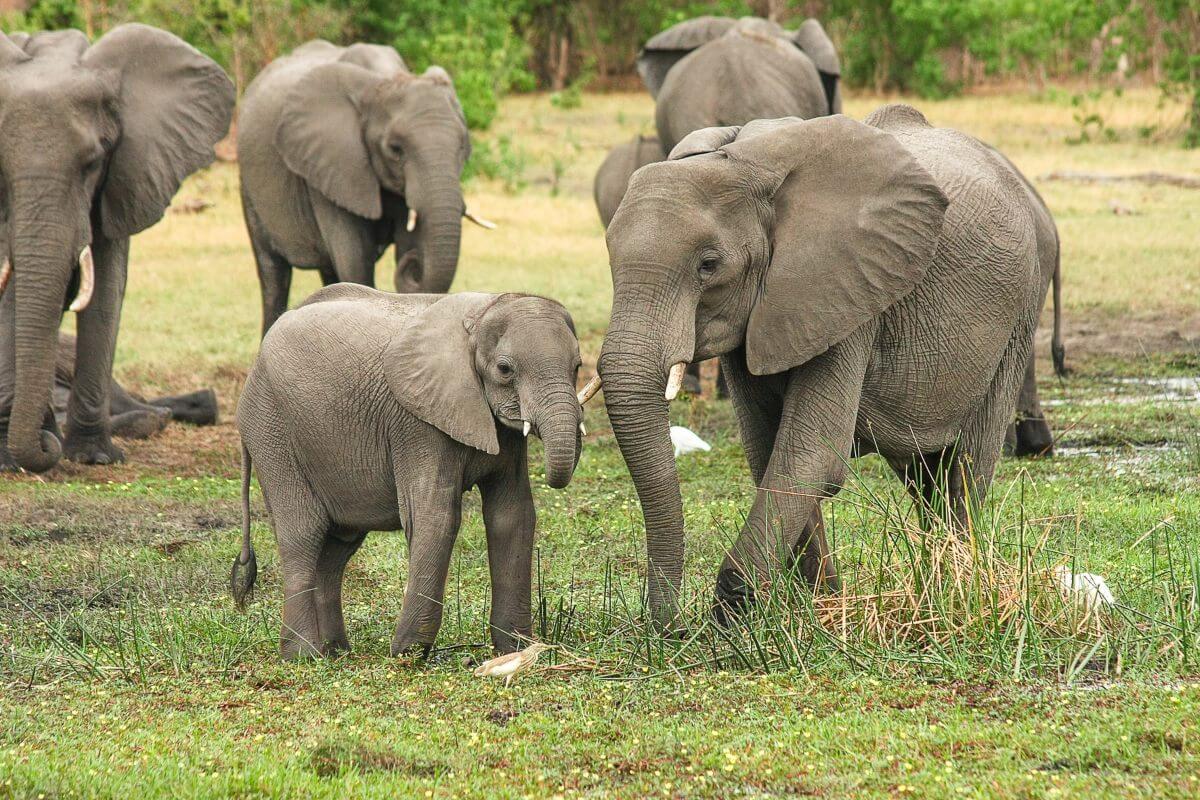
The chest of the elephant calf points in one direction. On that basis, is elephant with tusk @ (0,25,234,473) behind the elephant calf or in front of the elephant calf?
behind

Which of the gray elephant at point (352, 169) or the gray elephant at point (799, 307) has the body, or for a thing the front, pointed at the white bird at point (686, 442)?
the gray elephant at point (352, 169)

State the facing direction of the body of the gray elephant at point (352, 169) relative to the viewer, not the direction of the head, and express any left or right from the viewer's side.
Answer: facing the viewer and to the right of the viewer

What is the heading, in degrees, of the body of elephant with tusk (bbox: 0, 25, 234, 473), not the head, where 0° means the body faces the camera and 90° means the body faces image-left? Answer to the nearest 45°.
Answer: approximately 0°

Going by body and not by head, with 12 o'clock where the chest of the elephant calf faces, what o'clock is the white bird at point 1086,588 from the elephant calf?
The white bird is roughly at 11 o'clock from the elephant calf.

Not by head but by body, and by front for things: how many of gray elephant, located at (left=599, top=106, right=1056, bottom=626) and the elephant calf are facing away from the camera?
0

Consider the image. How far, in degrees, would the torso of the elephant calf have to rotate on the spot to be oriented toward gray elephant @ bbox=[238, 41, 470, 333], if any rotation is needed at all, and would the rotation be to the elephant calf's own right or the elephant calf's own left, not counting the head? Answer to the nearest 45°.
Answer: approximately 135° to the elephant calf's own left

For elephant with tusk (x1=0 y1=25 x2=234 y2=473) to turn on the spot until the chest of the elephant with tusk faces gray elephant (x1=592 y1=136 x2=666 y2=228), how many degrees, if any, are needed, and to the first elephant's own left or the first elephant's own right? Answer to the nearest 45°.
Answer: approximately 135° to the first elephant's own left

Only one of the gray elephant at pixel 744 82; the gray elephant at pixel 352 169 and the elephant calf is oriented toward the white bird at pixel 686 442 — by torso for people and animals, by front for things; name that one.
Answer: the gray elephant at pixel 352 169

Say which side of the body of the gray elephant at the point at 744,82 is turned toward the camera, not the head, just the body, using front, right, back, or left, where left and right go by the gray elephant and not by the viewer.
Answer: back

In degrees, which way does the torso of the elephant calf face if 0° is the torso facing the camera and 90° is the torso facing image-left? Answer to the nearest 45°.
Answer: approximately 315°

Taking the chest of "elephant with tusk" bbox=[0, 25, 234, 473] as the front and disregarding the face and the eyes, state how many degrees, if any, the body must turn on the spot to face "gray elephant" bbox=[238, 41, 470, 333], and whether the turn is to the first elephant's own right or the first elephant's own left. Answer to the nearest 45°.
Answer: approximately 135° to the first elephant's own left

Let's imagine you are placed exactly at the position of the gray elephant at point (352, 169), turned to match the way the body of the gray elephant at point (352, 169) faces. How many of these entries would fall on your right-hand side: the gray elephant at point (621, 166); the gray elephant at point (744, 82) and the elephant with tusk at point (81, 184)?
1

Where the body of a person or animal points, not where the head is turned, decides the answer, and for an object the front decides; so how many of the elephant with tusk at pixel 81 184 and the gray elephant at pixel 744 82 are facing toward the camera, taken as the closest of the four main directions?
1

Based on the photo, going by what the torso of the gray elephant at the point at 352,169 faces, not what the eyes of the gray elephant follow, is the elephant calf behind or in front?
in front

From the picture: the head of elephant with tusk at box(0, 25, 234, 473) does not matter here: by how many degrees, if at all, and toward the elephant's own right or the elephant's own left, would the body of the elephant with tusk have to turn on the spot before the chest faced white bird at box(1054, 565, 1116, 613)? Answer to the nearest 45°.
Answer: approximately 45° to the elephant's own left

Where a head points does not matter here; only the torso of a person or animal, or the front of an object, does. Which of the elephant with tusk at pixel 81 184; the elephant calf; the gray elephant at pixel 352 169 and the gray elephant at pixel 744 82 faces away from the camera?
the gray elephant at pixel 744 82
